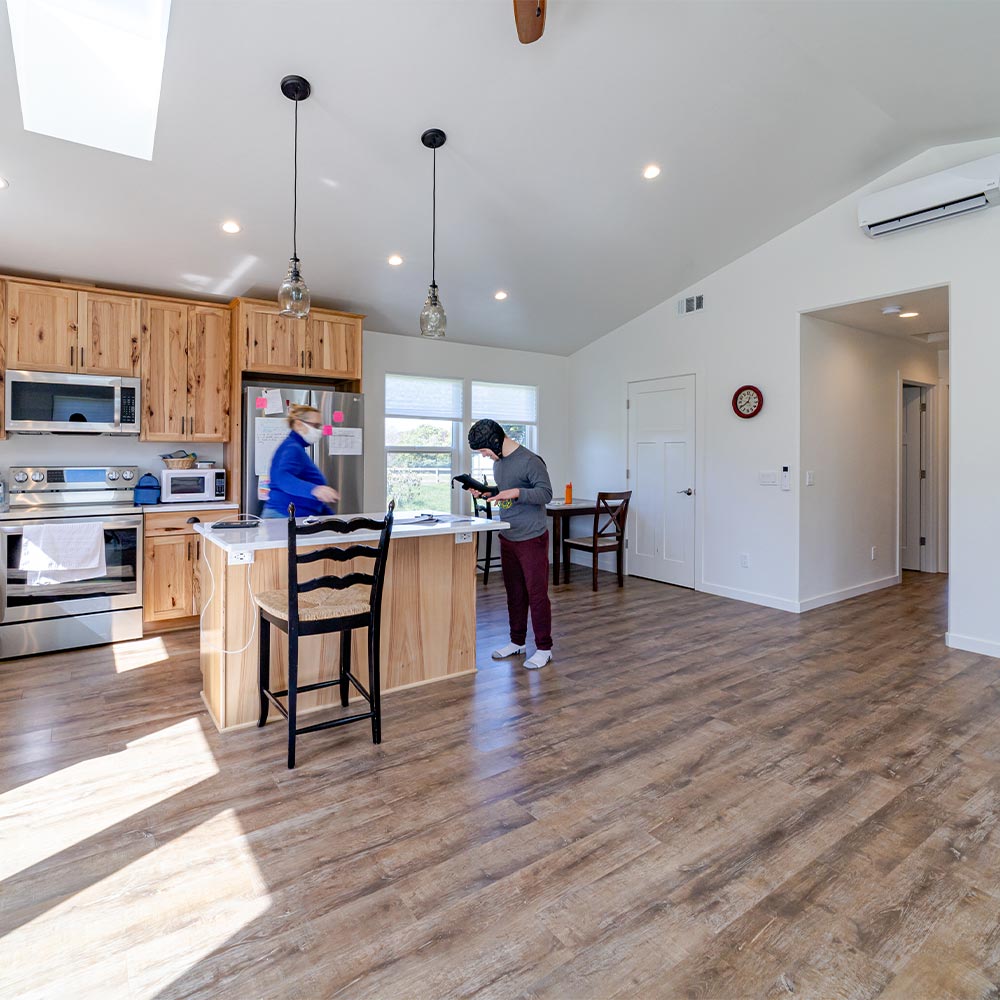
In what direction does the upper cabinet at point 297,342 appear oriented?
toward the camera

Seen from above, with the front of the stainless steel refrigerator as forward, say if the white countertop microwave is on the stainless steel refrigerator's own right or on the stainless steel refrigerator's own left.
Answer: on the stainless steel refrigerator's own right

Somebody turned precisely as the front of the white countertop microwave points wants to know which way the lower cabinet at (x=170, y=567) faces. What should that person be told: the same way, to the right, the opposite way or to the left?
the same way

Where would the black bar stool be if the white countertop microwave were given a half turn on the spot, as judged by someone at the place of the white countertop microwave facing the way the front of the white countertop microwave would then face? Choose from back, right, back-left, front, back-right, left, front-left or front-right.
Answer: back

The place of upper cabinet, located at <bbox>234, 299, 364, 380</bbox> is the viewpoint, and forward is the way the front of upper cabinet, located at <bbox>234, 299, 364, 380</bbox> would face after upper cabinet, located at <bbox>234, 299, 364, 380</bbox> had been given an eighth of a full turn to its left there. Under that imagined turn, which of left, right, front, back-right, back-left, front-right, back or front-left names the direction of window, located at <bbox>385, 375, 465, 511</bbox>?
left

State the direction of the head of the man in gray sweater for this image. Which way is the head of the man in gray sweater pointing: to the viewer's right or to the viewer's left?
to the viewer's left

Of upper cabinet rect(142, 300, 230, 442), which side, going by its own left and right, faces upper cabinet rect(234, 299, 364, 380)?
left

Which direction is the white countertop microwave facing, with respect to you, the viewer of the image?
facing the viewer

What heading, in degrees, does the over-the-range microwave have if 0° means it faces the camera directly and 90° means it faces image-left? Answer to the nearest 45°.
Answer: approximately 0°

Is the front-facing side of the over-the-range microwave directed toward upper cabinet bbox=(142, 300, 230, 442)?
no

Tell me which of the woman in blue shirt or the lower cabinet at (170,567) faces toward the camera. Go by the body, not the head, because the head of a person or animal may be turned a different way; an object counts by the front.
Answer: the lower cabinet

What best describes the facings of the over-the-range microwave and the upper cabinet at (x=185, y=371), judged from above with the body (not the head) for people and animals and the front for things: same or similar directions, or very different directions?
same or similar directions

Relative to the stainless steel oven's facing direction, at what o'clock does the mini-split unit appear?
The mini-split unit is roughly at 10 o'clock from the stainless steel oven.

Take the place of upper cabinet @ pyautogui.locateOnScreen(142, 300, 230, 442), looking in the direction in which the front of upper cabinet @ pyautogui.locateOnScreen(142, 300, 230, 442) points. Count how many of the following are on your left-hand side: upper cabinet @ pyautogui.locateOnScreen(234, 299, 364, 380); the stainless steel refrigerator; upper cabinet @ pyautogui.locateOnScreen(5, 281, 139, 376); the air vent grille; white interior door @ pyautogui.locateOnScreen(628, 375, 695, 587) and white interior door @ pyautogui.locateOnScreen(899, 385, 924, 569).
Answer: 5

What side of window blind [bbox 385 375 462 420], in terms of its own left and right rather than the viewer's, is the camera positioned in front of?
front

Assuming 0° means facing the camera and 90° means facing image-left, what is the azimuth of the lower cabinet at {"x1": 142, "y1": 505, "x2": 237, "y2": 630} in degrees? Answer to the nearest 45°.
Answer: approximately 0°

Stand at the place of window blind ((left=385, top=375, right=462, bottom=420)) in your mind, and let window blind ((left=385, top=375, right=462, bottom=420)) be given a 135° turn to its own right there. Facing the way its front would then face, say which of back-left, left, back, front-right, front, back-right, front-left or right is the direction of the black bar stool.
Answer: back-left
